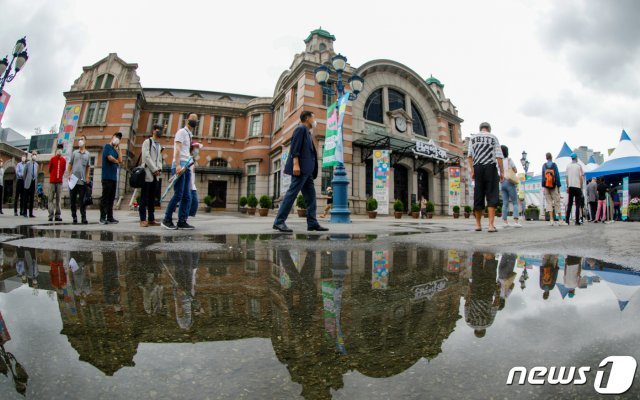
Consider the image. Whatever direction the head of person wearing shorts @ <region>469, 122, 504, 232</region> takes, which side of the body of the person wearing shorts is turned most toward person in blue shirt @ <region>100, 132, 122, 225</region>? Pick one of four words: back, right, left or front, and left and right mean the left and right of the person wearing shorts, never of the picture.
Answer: left

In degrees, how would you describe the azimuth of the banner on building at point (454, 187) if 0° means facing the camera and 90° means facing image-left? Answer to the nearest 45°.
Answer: approximately 0°

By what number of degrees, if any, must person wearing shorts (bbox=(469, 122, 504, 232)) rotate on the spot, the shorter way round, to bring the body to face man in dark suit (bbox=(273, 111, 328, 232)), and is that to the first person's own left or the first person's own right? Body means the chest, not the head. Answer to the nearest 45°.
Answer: approximately 135° to the first person's own left

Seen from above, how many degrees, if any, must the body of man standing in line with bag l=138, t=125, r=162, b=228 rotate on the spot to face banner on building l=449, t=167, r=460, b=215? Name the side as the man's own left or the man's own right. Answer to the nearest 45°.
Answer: approximately 90° to the man's own left

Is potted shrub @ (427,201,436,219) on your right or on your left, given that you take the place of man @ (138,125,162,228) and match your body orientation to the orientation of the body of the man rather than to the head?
on your left
